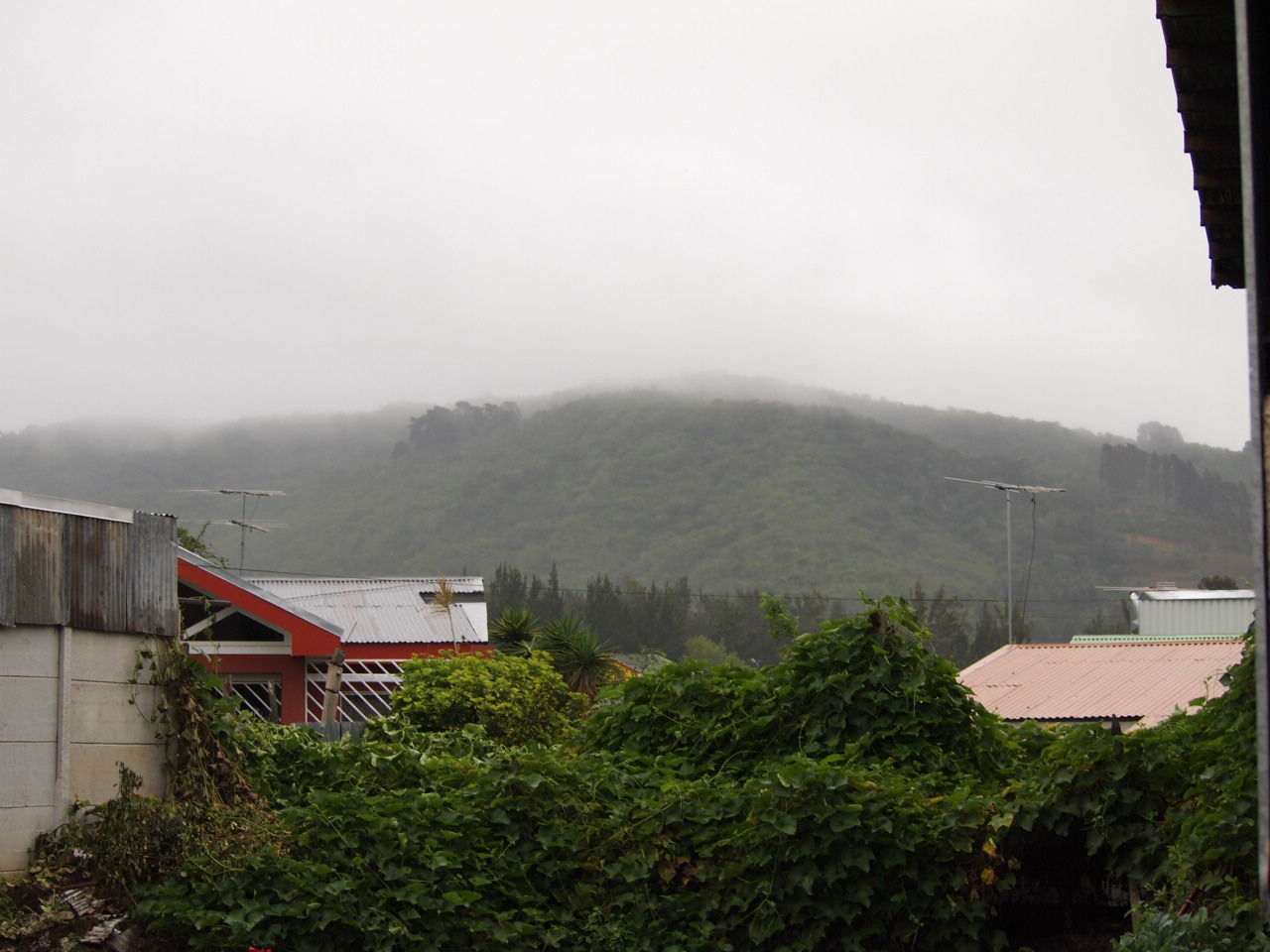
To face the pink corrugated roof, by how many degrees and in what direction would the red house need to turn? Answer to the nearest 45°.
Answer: approximately 90° to its left

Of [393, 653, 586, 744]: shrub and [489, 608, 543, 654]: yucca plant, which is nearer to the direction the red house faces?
the shrub

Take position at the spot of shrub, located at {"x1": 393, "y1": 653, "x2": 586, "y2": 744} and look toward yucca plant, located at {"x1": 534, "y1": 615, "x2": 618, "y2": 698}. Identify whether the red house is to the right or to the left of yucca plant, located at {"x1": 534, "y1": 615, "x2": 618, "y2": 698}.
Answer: left

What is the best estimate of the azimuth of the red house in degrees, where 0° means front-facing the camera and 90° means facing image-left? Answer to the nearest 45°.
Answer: approximately 0°

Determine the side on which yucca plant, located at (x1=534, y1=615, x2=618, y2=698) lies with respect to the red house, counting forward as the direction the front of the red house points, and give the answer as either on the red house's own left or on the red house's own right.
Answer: on the red house's own left

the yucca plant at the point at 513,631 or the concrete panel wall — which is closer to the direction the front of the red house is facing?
the concrete panel wall

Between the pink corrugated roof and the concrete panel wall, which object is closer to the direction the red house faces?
the concrete panel wall

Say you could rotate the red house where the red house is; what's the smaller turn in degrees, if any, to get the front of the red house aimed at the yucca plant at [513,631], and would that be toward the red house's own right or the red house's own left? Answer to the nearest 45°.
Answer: approximately 90° to the red house's own left

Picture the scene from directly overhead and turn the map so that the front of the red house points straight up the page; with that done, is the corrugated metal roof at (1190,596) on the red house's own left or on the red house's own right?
on the red house's own left

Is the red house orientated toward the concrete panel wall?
yes
